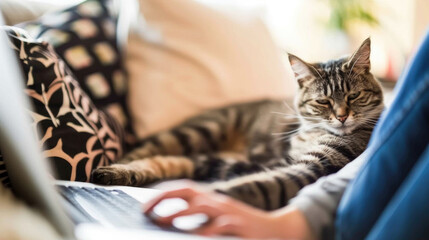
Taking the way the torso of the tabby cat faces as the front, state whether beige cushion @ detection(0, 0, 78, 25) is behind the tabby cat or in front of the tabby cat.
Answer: behind

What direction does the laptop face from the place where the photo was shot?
facing to the right of the viewer

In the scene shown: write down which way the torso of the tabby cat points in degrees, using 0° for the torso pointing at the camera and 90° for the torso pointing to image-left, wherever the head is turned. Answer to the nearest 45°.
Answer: approximately 315°

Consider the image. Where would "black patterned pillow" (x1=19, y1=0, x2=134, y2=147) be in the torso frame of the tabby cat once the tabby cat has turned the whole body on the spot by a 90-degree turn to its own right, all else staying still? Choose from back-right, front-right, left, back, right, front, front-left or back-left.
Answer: right

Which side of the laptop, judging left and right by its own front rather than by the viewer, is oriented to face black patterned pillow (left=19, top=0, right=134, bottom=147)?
left

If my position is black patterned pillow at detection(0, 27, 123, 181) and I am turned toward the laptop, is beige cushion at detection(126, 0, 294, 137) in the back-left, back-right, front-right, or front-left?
back-left
